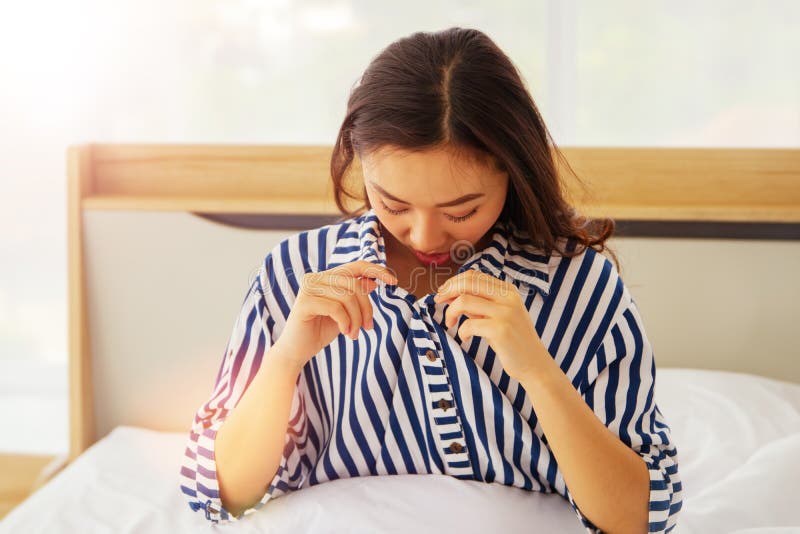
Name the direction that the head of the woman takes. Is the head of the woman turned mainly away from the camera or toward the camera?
toward the camera

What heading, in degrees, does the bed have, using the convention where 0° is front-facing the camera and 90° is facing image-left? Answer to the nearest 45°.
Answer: approximately 0°

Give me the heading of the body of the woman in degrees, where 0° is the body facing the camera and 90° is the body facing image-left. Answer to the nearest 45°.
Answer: approximately 0°
